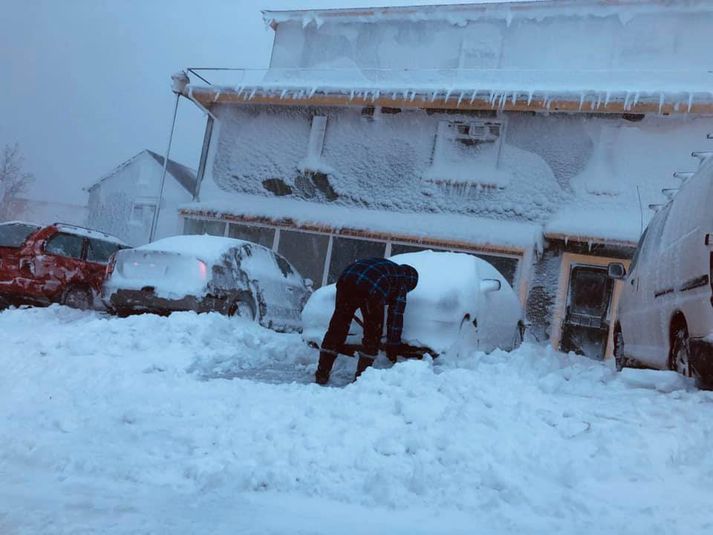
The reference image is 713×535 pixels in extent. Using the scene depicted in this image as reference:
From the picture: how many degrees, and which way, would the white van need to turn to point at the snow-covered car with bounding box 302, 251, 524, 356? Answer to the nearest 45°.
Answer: approximately 45° to its left

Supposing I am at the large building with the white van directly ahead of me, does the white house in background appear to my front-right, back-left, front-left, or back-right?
back-right

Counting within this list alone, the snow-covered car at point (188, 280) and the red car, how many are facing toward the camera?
0

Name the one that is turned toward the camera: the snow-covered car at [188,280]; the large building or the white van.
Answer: the large building

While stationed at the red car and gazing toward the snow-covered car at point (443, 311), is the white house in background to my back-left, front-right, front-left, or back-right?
back-left

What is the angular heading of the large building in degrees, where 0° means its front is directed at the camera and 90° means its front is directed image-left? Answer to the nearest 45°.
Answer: approximately 0°

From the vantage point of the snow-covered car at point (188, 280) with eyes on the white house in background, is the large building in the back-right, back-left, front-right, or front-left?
front-right

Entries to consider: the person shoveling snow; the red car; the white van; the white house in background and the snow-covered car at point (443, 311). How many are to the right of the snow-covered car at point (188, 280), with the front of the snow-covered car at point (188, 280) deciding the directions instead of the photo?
3

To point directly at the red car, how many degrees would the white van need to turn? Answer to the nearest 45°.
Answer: approximately 45° to its left

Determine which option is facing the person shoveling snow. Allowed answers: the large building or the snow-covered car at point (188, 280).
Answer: the large building

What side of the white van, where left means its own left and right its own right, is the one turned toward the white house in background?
front

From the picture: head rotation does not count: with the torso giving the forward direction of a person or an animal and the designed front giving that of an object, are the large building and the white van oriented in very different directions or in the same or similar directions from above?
very different directions

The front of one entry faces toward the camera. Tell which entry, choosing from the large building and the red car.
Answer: the large building

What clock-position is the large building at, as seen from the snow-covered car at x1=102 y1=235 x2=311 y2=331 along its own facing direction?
The large building is roughly at 12 o'clock from the snow-covered car.

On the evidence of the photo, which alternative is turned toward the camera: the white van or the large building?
the large building

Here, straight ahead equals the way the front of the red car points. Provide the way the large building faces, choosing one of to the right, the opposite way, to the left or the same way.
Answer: the opposite way
